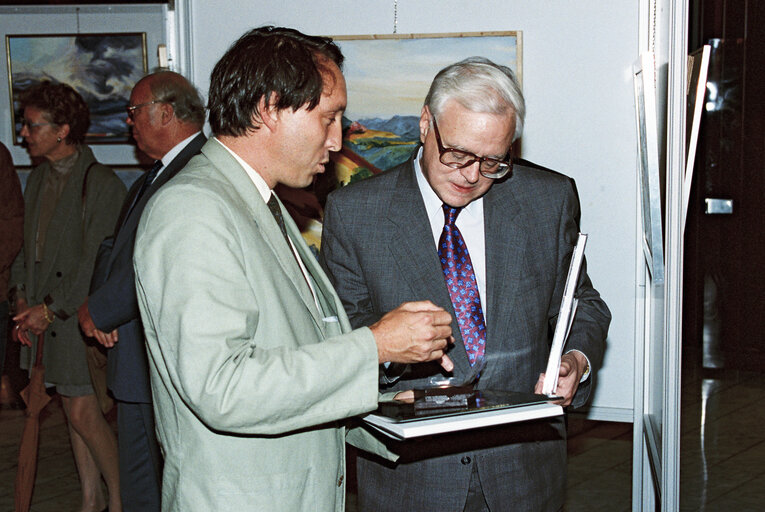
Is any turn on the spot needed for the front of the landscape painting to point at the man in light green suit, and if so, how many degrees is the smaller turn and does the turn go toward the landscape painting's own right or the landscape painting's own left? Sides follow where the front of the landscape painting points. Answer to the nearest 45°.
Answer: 0° — it already faces them

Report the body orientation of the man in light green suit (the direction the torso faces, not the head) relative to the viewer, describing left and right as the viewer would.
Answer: facing to the right of the viewer

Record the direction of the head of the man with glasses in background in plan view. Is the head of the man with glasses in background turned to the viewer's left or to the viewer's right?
to the viewer's left

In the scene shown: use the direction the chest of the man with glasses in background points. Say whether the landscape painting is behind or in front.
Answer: behind

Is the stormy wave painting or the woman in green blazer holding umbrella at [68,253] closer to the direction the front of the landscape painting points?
the woman in green blazer holding umbrella

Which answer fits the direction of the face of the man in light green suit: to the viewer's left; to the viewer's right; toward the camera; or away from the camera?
to the viewer's right

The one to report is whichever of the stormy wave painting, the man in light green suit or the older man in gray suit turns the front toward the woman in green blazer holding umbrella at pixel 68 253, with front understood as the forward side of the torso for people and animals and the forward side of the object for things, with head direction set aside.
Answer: the stormy wave painting

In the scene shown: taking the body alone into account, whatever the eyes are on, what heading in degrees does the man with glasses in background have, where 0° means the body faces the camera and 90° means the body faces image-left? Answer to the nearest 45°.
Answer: approximately 90°

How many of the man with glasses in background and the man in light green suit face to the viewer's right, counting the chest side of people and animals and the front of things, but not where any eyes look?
1

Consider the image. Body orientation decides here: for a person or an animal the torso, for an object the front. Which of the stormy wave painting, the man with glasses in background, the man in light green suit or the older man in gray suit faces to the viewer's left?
the man with glasses in background

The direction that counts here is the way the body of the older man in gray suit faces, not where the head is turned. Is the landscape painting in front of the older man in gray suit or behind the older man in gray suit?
behind

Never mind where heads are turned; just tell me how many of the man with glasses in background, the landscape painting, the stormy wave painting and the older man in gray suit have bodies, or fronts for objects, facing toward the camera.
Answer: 3

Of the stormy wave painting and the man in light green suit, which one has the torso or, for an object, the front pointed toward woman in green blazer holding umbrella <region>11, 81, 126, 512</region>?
the stormy wave painting
